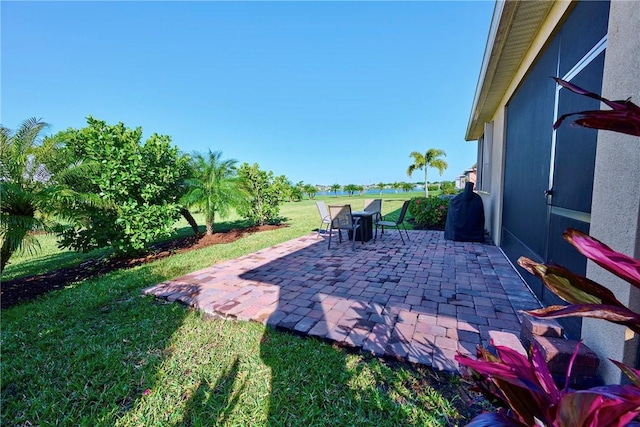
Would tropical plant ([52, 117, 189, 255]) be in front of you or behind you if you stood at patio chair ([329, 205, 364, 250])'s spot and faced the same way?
behind

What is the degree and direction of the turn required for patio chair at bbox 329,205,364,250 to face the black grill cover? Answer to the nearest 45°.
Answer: approximately 45° to its right

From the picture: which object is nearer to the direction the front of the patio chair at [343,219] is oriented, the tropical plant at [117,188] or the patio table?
the patio table

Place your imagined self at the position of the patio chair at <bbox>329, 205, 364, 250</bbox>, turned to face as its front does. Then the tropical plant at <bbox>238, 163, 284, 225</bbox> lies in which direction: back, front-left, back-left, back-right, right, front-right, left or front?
left

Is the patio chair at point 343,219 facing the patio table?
yes

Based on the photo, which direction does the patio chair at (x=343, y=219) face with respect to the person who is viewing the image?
facing away from the viewer and to the right of the viewer

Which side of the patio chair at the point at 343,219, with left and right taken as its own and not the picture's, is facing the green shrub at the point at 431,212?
front

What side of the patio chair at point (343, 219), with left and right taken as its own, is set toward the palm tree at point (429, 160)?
front

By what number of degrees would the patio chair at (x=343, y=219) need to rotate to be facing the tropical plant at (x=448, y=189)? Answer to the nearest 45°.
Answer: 0° — it already faces it
